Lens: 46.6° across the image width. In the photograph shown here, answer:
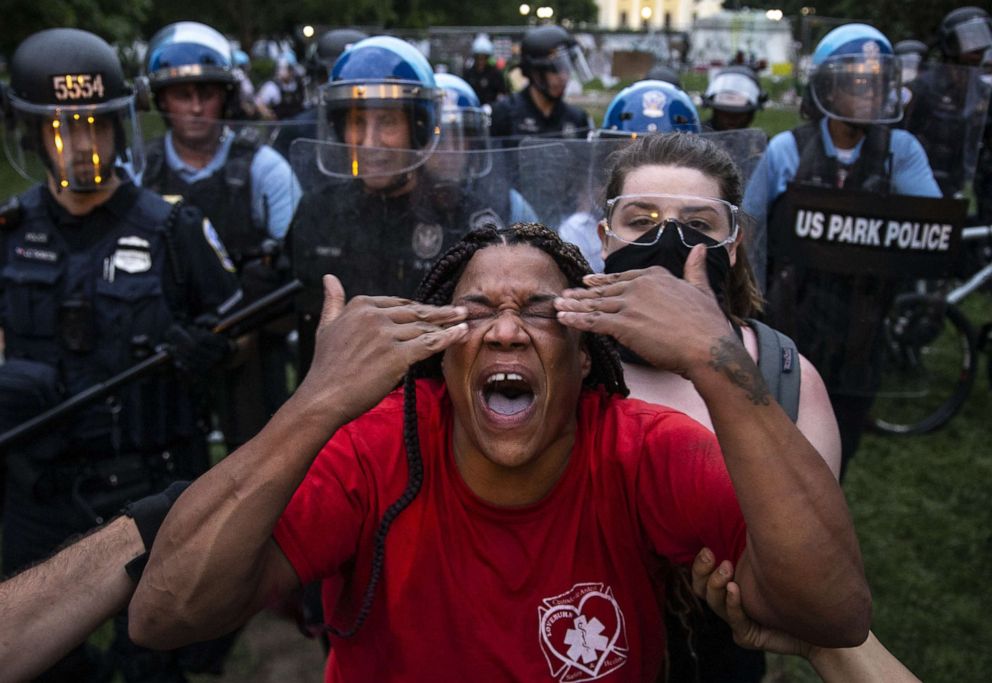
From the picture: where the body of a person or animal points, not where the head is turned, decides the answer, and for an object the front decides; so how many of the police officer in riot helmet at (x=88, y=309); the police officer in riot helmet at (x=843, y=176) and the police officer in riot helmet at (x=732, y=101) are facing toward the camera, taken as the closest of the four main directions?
3

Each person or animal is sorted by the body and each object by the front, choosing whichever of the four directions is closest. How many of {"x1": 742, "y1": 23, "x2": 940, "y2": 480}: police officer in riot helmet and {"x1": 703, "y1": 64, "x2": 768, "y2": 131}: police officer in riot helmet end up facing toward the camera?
2

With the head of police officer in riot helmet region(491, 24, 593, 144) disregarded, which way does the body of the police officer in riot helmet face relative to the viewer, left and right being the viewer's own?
facing the viewer and to the right of the viewer

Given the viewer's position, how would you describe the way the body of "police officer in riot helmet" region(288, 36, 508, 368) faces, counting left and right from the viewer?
facing the viewer

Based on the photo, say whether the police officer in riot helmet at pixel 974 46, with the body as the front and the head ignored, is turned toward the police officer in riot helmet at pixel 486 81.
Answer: no

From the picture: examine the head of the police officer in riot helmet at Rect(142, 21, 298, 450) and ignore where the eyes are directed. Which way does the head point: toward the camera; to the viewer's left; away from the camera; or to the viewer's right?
toward the camera

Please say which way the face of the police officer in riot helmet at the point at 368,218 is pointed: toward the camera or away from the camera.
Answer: toward the camera

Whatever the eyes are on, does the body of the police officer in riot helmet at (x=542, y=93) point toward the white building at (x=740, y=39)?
no

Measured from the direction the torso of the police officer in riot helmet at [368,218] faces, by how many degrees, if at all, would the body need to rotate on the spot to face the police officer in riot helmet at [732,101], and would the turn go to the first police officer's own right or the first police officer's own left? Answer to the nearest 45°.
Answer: approximately 135° to the first police officer's own left

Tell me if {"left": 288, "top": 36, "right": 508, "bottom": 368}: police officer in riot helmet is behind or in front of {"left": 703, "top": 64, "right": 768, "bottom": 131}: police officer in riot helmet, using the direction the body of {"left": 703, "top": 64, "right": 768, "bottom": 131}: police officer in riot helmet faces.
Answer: in front

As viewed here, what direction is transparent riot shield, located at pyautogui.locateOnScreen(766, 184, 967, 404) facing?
toward the camera

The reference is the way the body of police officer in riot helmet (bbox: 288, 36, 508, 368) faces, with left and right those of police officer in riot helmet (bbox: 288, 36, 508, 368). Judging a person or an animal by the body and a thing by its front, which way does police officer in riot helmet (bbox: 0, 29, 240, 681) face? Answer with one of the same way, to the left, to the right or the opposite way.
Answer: the same way

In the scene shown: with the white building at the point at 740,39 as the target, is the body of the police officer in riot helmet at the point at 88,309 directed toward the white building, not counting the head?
no

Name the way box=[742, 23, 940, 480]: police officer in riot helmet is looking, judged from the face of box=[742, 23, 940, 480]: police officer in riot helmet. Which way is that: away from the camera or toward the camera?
toward the camera

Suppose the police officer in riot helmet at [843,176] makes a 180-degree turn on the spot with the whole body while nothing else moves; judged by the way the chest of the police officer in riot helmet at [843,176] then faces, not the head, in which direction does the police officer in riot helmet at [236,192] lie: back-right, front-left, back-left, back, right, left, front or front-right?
left

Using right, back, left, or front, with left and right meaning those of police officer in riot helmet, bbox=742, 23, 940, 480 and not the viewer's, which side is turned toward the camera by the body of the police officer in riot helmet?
front
